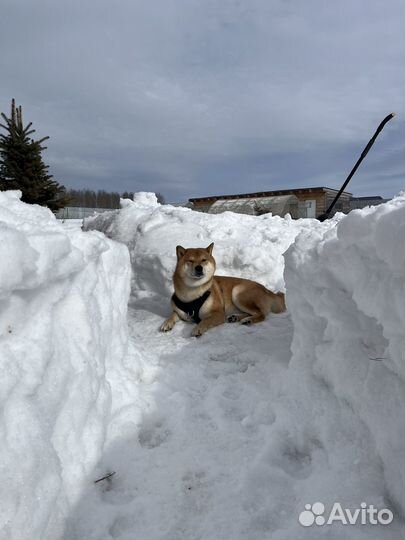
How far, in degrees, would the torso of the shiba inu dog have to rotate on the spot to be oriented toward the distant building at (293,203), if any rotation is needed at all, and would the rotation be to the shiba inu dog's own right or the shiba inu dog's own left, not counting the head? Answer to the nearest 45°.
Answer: approximately 135° to the shiba inu dog's own right

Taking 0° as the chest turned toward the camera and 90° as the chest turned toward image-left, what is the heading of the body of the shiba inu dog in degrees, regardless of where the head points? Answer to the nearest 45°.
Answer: approximately 45°
